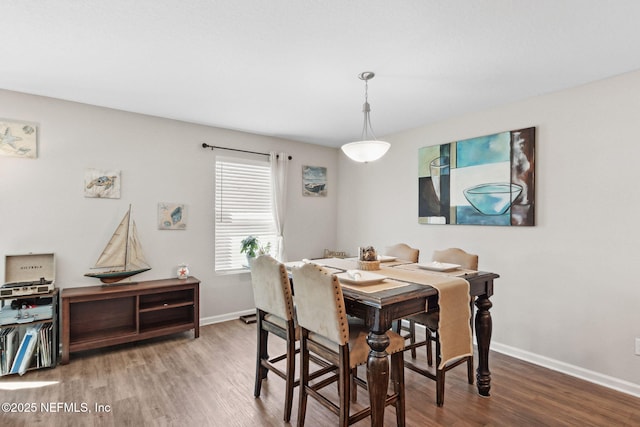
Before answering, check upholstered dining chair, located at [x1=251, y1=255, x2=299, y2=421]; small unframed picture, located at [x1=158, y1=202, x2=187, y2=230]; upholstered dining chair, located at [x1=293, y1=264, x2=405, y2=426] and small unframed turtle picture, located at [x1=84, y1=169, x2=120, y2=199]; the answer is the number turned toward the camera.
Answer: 2

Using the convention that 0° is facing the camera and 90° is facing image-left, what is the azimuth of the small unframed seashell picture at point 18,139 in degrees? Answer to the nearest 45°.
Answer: approximately 0°

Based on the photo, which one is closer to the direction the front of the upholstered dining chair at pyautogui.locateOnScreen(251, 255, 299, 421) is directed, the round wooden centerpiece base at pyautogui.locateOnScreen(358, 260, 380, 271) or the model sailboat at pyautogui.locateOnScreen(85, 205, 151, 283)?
the round wooden centerpiece base

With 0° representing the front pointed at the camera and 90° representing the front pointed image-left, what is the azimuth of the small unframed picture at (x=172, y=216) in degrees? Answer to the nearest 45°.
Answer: approximately 0°

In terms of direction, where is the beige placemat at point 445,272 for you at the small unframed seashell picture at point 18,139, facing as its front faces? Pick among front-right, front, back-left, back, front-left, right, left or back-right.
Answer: front-left

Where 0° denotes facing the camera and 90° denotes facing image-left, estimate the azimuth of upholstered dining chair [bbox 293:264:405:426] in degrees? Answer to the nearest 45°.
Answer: approximately 225°

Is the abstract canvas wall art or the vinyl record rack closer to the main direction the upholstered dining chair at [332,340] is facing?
the abstract canvas wall art

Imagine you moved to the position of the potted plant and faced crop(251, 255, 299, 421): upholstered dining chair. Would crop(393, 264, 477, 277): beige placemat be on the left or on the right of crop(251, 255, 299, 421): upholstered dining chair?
left

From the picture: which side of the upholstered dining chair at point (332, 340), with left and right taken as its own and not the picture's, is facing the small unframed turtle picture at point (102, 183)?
left

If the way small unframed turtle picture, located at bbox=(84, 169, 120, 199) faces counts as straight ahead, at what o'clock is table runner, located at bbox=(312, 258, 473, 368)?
The table runner is roughly at 11 o'clock from the small unframed turtle picture.

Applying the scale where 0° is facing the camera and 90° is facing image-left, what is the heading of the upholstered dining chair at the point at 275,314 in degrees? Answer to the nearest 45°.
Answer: approximately 225°

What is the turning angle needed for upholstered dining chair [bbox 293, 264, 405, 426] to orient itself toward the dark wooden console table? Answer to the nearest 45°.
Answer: approximately 90° to its left

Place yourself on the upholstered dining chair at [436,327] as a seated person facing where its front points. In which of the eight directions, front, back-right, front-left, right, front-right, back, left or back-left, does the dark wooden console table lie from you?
front-right
